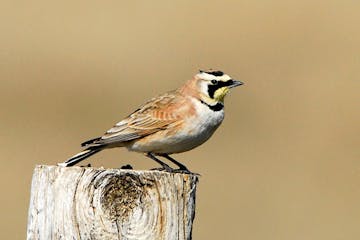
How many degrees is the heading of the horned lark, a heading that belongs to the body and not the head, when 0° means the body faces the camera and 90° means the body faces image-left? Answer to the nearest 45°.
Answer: approximately 270°
